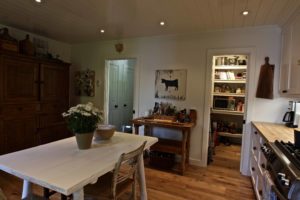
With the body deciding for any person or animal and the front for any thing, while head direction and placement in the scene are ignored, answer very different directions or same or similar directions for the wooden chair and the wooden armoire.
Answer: very different directions

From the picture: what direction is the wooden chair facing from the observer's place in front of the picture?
facing away from the viewer and to the left of the viewer

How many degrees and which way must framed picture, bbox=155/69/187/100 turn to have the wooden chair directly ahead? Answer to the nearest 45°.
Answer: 0° — it already faces it

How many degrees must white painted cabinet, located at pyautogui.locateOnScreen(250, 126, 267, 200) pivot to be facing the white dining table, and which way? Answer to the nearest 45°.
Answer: approximately 45° to its left

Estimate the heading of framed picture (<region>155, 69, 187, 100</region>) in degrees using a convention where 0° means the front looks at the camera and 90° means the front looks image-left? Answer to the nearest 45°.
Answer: approximately 0°

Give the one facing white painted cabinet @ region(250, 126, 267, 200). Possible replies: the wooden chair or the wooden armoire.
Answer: the wooden armoire

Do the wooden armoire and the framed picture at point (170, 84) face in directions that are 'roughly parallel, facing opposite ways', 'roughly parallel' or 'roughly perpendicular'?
roughly perpendicular

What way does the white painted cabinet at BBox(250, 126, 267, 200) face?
to the viewer's left
